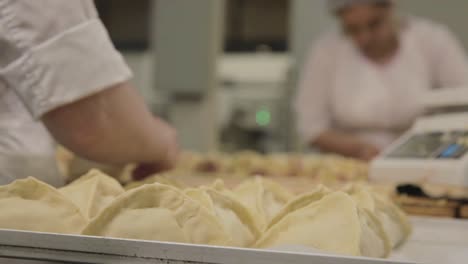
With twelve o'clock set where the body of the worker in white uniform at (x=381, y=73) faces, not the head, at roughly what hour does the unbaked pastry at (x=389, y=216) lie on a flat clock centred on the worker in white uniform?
The unbaked pastry is roughly at 12 o'clock from the worker in white uniform.

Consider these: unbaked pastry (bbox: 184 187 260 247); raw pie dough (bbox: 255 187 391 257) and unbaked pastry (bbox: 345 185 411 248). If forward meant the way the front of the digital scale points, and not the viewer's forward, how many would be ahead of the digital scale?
3

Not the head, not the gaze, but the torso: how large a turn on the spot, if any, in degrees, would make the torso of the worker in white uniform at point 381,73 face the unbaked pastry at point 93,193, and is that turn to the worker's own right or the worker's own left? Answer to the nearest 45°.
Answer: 0° — they already face it

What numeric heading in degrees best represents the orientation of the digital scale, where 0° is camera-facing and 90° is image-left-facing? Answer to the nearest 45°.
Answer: approximately 0°

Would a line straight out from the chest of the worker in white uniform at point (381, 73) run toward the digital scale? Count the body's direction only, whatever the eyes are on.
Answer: yes

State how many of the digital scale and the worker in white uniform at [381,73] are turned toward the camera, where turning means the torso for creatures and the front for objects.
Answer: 2

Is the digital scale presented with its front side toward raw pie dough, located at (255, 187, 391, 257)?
yes
